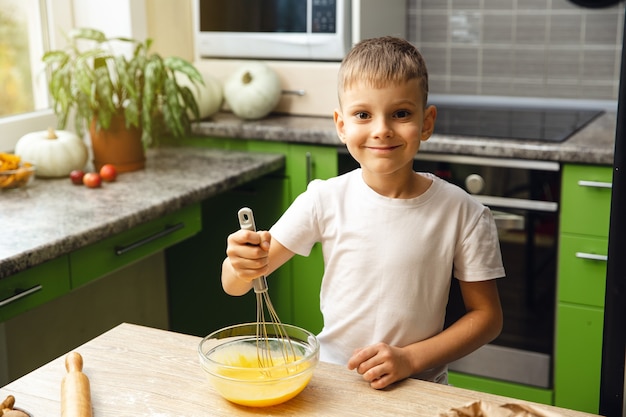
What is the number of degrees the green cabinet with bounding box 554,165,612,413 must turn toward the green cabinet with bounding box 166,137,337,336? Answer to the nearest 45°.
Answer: approximately 90° to its right

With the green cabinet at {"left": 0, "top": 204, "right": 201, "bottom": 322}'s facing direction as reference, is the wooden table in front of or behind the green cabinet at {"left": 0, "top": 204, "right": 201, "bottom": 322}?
in front

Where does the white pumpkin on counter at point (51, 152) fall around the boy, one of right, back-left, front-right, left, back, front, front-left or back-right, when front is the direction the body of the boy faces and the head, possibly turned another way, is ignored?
back-right

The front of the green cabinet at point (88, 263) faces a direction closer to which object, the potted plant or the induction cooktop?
the induction cooktop

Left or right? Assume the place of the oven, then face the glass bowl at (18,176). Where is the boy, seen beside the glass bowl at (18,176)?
left

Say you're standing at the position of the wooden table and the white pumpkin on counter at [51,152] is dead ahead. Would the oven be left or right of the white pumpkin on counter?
right

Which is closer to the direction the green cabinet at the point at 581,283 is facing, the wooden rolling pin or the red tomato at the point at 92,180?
the wooden rolling pin

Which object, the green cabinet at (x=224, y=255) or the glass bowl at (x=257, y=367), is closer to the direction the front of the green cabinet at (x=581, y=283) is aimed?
the glass bowl

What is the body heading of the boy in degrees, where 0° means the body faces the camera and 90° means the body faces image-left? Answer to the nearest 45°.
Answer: approximately 0°

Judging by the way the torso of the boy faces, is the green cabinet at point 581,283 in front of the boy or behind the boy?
behind

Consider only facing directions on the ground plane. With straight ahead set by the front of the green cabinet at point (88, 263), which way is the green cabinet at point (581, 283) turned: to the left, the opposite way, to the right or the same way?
to the right
